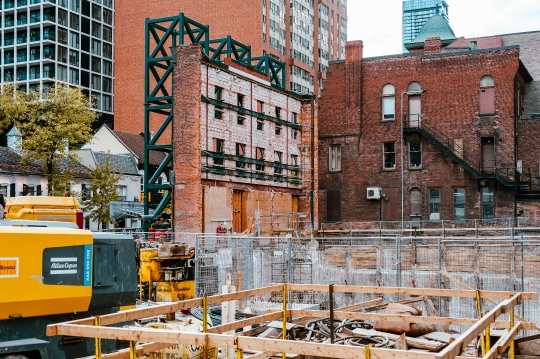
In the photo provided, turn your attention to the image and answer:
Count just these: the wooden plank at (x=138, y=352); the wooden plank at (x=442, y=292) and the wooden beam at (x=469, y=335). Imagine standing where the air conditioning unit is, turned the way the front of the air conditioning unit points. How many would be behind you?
0

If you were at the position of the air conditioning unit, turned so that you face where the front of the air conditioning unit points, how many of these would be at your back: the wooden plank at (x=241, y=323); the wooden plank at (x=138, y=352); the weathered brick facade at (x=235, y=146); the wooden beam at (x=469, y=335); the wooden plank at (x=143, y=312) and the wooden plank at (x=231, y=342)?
0

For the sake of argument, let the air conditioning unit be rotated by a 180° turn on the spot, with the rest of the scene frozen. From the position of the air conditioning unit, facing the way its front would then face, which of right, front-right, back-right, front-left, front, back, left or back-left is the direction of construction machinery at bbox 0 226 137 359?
back

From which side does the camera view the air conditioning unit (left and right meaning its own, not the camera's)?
front

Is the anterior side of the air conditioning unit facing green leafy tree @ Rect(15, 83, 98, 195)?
no

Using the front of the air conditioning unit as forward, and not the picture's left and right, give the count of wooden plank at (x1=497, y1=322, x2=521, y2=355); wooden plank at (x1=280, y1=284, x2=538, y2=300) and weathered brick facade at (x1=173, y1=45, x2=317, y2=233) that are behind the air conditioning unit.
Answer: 0

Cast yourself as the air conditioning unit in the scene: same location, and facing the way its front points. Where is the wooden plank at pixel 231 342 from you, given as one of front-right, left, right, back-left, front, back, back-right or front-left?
front

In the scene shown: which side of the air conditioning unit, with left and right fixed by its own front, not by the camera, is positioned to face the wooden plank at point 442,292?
front

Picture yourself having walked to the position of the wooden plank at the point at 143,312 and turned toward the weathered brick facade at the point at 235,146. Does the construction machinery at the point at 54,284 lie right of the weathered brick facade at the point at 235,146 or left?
left

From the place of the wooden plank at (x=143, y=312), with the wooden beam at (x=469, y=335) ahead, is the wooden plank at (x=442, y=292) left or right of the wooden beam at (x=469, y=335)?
left

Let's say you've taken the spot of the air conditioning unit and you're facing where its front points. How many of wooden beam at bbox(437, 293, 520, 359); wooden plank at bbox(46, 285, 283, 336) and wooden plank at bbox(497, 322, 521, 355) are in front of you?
3

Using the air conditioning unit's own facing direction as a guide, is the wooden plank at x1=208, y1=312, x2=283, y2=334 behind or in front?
in front

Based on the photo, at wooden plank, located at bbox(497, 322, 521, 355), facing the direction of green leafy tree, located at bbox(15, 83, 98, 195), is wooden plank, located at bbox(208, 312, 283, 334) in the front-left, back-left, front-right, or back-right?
front-left

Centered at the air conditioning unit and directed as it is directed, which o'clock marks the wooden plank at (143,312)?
The wooden plank is roughly at 12 o'clock from the air conditioning unit.
